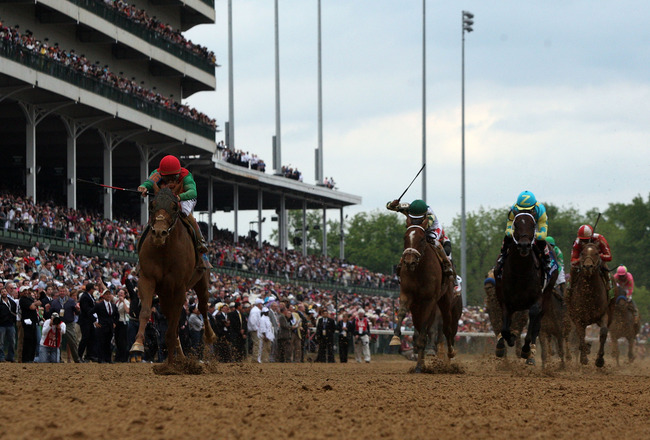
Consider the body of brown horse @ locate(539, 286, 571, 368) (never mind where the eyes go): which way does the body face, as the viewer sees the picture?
toward the camera

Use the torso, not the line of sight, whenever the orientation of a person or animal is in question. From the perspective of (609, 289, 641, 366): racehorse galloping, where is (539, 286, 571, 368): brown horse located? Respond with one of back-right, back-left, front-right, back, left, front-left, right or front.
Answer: front

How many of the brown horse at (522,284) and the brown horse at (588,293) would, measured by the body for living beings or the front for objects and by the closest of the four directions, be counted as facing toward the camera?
2

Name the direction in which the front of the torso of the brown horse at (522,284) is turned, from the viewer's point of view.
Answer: toward the camera

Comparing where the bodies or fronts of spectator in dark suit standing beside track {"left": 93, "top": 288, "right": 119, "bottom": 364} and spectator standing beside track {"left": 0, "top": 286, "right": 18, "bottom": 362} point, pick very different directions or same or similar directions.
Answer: same or similar directions

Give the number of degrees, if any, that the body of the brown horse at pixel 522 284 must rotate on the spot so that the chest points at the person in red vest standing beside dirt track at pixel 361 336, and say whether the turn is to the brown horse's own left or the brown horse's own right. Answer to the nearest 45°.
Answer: approximately 180°

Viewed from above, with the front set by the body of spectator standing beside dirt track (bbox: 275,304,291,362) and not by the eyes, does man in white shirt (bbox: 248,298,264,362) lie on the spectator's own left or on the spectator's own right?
on the spectator's own right

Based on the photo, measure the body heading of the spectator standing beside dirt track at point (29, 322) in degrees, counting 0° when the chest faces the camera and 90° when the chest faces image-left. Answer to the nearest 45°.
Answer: approximately 315°

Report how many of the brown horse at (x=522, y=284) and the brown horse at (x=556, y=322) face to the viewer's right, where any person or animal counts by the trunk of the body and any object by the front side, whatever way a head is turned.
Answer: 0

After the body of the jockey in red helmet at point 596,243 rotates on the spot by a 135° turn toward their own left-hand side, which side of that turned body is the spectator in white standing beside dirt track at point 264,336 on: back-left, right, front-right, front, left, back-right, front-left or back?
left

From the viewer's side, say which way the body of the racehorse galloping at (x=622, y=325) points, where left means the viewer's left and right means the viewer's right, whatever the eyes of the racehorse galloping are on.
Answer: facing the viewer
